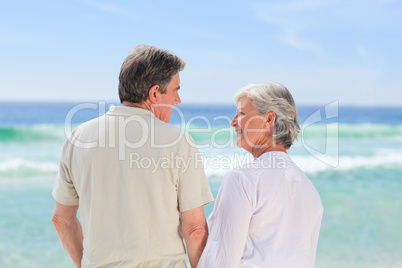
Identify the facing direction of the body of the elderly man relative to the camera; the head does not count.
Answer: away from the camera

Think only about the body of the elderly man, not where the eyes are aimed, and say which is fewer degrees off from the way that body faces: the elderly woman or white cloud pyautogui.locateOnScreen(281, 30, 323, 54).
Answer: the white cloud

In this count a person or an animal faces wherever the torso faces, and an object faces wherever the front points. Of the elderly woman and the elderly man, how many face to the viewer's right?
0

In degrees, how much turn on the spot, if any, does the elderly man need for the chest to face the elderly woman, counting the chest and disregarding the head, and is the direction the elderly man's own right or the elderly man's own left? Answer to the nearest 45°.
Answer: approximately 90° to the elderly man's own right

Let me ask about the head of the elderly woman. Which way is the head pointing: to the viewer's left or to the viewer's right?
to the viewer's left

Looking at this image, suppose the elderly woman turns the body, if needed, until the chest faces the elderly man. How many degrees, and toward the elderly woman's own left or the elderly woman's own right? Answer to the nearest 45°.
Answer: approximately 45° to the elderly woman's own left

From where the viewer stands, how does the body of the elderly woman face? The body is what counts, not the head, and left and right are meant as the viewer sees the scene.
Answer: facing away from the viewer and to the left of the viewer

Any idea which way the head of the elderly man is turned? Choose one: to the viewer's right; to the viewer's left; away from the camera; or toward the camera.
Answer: to the viewer's right

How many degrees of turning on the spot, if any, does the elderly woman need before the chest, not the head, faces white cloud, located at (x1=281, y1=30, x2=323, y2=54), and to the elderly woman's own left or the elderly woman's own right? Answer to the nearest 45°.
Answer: approximately 45° to the elderly woman's own right

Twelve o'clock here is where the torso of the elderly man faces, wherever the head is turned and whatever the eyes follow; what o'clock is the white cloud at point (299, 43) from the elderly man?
The white cloud is roughly at 1 o'clock from the elderly man.
